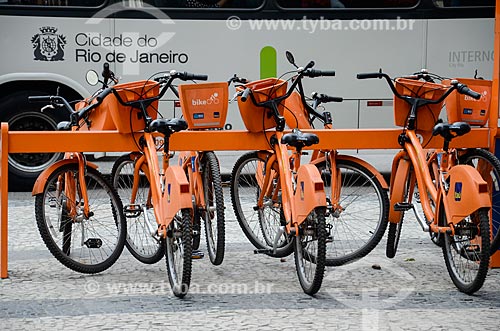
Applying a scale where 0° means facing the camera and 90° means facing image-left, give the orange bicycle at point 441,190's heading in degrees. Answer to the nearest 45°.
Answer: approximately 135°

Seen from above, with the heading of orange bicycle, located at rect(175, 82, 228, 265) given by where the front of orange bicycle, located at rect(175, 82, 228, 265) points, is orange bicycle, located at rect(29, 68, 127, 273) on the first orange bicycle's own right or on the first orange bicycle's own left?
on the first orange bicycle's own right

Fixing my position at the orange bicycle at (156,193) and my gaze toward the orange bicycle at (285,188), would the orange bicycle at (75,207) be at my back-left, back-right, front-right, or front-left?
back-left

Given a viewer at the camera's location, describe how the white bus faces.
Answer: facing to the left of the viewer

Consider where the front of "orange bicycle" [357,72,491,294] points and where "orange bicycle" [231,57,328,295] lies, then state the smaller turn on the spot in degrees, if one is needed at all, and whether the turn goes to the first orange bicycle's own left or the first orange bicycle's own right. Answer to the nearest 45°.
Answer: approximately 45° to the first orange bicycle's own left

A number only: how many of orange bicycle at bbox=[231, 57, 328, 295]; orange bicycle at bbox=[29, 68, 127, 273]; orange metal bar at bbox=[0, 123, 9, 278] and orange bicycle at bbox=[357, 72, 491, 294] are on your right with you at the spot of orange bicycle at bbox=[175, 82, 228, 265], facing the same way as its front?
2
